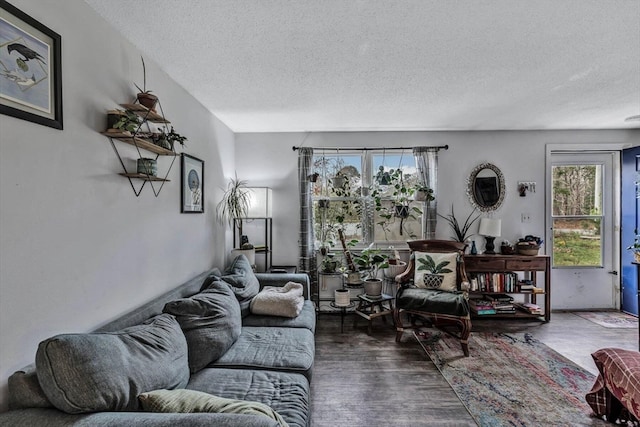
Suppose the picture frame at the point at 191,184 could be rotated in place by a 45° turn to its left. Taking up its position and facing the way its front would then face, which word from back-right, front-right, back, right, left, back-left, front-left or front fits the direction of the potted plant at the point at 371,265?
front

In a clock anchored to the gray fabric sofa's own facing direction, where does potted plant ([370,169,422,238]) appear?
The potted plant is roughly at 11 o'clock from the gray fabric sofa.

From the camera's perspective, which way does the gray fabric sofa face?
to the viewer's right

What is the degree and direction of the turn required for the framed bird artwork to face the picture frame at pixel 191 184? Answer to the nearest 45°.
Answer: approximately 90° to its left

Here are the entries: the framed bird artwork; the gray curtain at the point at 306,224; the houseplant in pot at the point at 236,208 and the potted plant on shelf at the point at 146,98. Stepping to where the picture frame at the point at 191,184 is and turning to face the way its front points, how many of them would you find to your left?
2

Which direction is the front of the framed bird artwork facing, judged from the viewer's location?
facing the viewer and to the right of the viewer

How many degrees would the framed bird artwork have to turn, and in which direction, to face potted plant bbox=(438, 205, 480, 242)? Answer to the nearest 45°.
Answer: approximately 45° to its left

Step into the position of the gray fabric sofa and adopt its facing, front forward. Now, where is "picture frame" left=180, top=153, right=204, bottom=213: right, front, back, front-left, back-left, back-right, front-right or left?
left

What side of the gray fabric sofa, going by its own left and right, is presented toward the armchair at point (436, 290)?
front

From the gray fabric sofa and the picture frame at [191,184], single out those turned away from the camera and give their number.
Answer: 0

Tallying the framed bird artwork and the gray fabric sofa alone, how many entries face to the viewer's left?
0

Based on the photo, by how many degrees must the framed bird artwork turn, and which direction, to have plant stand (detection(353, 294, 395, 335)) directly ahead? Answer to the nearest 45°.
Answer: approximately 45° to its left

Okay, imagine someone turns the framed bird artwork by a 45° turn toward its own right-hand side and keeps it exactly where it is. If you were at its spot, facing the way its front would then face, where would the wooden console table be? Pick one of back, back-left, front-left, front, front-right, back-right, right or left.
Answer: left

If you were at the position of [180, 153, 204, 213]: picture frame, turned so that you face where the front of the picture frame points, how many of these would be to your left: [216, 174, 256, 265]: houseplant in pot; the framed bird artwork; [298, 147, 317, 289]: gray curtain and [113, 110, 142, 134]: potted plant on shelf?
2

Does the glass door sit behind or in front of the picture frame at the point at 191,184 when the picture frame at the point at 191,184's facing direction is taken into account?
in front

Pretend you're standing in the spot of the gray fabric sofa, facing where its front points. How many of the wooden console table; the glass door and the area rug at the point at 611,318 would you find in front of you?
3

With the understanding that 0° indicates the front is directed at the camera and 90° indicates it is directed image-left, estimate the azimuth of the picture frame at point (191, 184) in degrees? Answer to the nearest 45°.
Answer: approximately 315°
